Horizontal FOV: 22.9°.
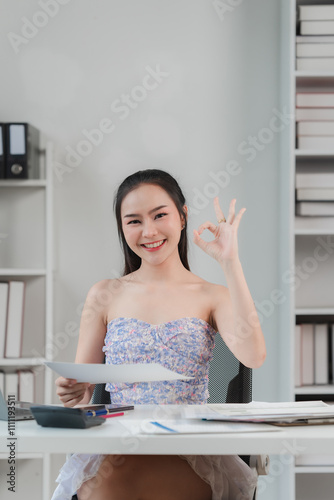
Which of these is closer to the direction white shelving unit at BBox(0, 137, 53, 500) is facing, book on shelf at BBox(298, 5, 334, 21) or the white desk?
the white desk

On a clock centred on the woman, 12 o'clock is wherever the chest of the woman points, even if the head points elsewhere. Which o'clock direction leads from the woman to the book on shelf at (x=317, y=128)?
The book on shelf is roughly at 7 o'clock from the woman.

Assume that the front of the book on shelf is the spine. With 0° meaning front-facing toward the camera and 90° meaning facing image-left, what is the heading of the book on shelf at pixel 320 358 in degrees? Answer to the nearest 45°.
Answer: approximately 0°

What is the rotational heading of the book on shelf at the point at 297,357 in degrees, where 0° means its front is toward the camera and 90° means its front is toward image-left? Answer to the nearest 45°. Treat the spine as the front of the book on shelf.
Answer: approximately 0°

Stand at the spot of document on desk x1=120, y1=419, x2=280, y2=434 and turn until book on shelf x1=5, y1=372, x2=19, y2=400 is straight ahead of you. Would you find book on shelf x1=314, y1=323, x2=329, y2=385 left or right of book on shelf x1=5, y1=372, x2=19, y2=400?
right
